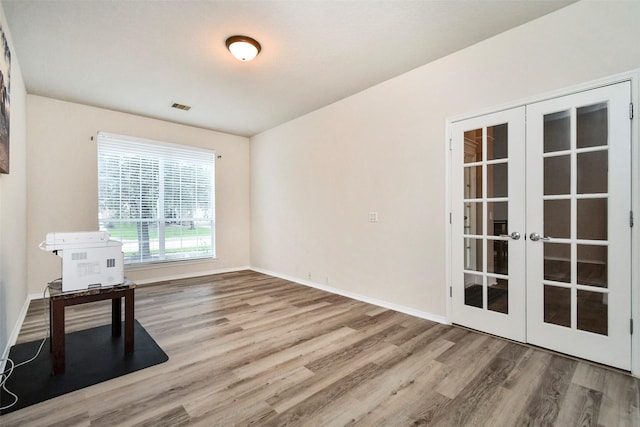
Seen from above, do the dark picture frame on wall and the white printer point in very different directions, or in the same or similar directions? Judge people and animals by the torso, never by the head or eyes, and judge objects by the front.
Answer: very different directions

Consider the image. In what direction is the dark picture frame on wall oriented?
to the viewer's right

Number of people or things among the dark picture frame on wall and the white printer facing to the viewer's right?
1

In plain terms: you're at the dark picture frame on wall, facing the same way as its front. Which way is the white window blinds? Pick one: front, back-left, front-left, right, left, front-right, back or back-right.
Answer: front-left
